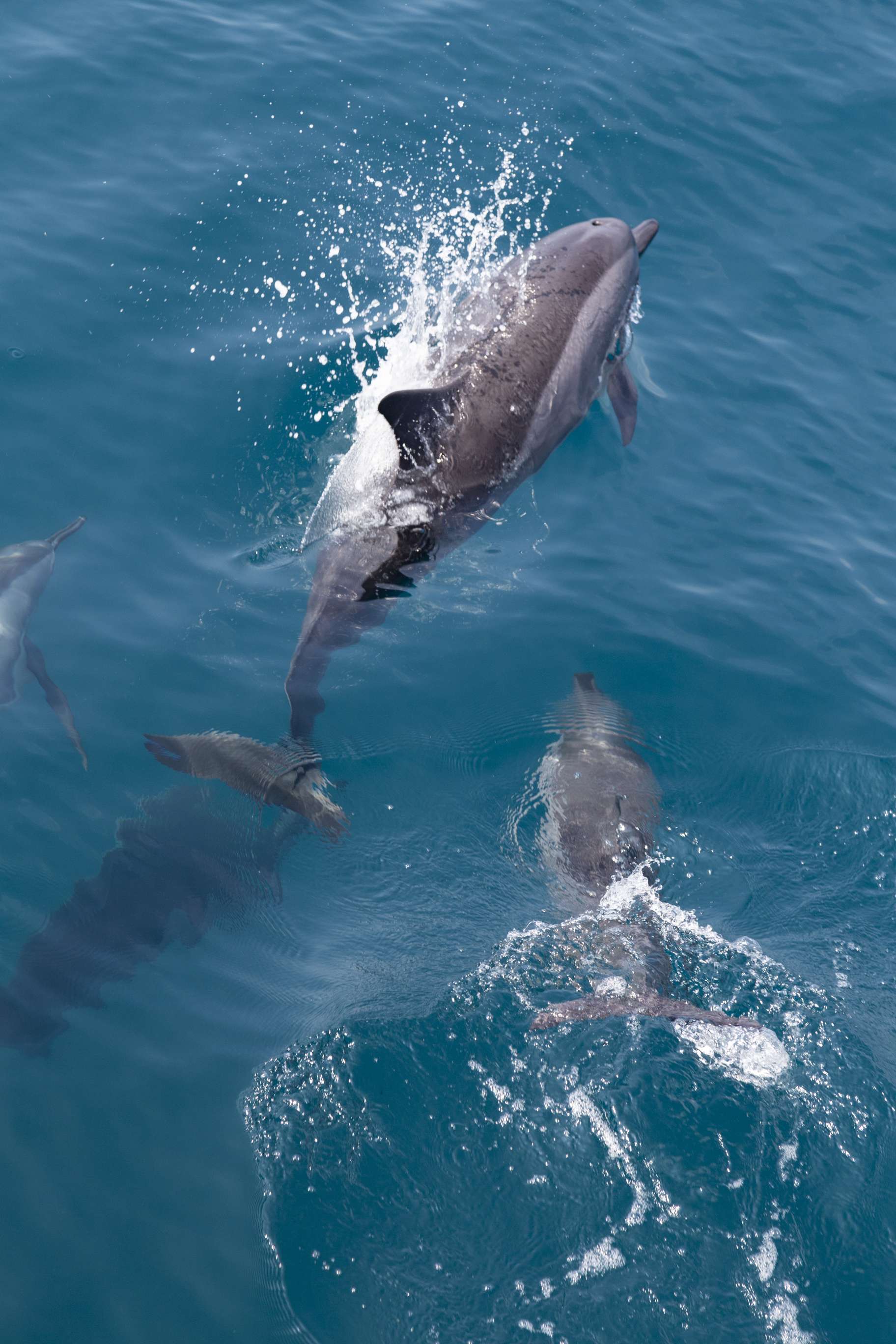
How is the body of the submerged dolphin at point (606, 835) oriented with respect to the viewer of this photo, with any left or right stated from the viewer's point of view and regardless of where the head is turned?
facing away from the viewer

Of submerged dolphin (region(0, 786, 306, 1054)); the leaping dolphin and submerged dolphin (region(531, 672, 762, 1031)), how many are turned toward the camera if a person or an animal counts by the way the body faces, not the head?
0

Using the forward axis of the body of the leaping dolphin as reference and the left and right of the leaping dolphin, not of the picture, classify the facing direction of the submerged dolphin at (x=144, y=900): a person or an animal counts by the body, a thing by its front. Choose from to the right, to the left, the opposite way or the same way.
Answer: the same way

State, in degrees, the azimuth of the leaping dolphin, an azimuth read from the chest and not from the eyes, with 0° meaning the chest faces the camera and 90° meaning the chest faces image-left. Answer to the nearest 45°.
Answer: approximately 225°

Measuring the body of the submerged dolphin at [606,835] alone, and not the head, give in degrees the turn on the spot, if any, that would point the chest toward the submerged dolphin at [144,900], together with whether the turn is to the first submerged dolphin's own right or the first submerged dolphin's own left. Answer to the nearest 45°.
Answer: approximately 135° to the first submerged dolphin's own left

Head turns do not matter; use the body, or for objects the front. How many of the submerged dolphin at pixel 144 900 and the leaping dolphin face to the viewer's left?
0

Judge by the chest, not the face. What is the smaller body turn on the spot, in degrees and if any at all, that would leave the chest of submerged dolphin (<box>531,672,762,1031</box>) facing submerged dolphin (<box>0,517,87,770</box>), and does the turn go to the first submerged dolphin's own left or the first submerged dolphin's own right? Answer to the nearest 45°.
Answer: approximately 90° to the first submerged dolphin's own left

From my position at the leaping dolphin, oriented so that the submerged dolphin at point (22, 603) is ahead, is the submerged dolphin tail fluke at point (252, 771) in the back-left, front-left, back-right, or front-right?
front-left

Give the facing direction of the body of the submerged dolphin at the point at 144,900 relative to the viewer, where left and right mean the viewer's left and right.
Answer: facing away from the viewer and to the right of the viewer

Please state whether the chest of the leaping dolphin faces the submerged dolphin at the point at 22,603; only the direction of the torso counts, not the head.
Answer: no

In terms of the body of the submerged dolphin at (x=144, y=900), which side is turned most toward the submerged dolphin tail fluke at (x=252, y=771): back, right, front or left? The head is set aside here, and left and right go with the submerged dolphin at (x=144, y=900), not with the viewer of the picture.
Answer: front

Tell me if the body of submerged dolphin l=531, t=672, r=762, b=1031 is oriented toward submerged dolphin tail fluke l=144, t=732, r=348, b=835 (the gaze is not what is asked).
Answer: no

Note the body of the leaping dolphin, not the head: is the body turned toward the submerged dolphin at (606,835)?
no
